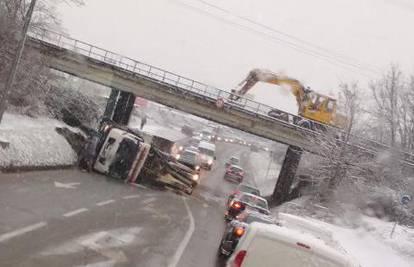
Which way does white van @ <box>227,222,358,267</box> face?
away from the camera

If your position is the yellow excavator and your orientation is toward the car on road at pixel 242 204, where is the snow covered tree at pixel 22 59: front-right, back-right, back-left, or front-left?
front-right

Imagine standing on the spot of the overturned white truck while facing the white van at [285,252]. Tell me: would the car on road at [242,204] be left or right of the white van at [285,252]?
left

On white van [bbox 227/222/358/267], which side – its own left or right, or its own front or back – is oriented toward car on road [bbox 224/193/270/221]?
front

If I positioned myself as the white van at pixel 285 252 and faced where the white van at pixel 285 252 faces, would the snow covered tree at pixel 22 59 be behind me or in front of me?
in front

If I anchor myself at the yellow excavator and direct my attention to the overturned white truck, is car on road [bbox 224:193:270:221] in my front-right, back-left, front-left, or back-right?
front-left

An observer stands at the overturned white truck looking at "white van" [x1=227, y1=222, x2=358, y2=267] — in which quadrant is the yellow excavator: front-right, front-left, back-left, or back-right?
back-left

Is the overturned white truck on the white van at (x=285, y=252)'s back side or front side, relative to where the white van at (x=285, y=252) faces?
on the front side

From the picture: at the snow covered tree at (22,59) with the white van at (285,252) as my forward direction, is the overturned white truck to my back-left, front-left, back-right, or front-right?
front-left

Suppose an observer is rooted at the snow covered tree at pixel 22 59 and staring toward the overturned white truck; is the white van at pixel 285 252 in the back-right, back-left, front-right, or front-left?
front-right

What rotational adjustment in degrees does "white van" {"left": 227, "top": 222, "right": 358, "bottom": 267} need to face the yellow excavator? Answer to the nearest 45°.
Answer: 0° — it already faces it

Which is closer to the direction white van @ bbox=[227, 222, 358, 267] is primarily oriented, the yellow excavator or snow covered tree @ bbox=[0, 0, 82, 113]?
the yellow excavator
